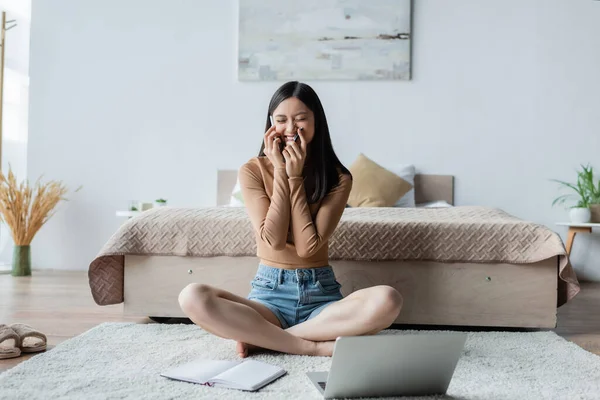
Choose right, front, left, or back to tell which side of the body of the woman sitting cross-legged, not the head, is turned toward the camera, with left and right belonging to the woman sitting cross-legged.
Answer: front

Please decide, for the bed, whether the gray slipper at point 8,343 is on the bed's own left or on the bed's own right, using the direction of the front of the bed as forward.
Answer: on the bed's own right

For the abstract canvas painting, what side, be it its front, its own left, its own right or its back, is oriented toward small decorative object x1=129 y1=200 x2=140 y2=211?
right

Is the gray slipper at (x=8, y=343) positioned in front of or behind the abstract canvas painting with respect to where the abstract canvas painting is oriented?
in front

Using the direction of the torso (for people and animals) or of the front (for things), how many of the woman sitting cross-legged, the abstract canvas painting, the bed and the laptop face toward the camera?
3

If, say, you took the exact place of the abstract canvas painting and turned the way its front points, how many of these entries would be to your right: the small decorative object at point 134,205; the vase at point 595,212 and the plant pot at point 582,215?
1

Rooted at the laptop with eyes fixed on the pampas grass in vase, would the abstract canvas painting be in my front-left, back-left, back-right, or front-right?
front-right

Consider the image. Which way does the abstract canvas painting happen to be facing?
toward the camera

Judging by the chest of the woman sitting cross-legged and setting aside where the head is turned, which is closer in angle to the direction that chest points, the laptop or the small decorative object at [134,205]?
the laptop

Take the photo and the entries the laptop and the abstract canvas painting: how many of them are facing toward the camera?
1

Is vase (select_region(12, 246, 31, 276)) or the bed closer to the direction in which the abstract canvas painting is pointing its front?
the bed

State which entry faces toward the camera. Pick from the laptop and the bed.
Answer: the bed

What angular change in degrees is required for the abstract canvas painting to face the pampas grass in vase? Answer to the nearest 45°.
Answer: approximately 90° to its right

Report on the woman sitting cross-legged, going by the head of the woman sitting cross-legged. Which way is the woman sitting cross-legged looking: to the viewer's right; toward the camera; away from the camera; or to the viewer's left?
toward the camera

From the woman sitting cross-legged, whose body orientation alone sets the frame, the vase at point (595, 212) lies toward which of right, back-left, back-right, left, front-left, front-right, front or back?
back-left

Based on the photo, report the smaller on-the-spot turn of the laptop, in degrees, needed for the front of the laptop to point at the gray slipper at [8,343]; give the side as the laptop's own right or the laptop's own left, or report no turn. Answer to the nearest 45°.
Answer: approximately 45° to the laptop's own left
